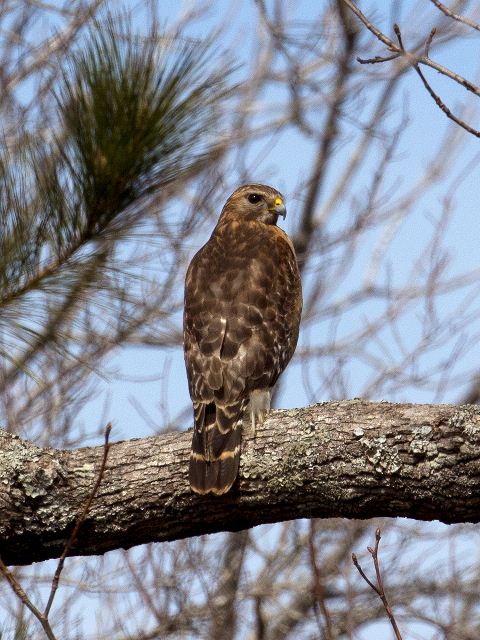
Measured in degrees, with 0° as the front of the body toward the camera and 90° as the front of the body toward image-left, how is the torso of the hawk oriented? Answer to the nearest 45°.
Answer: approximately 225°
